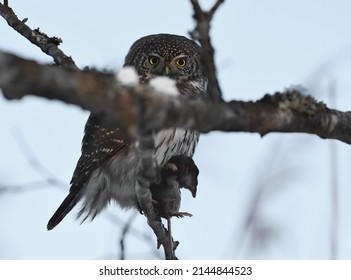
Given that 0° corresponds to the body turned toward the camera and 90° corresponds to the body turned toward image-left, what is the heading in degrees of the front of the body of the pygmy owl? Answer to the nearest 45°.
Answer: approximately 315°

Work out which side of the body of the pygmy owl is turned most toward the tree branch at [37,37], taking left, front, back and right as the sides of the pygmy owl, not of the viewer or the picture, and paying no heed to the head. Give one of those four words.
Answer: right
